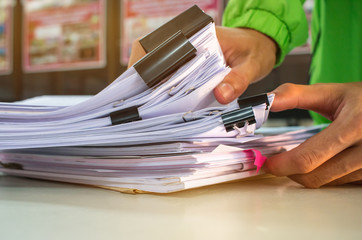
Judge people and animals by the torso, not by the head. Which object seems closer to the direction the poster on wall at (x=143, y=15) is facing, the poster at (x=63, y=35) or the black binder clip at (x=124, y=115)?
the black binder clip

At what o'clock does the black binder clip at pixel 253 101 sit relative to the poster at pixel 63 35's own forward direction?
The black binder clip is roughly at 12 o'clock from the poster.

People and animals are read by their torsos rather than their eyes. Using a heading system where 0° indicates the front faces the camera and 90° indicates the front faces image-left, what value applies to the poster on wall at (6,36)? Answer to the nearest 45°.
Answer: approximately 0°

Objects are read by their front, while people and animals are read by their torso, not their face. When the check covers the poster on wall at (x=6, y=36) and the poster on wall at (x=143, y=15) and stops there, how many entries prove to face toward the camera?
2

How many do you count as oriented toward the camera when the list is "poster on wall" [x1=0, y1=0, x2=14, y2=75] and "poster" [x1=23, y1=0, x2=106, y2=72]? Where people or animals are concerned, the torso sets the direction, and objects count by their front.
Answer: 2

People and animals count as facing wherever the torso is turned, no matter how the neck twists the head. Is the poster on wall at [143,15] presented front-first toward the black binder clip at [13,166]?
yes

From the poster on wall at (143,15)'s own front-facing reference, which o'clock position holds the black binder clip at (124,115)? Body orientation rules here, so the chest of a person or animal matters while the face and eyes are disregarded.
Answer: The black binder clip is roughly at 12 o'clock from the poster on wall.

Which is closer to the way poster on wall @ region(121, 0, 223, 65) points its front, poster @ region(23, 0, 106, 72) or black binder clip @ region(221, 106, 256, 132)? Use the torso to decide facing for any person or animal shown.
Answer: the black binder clip

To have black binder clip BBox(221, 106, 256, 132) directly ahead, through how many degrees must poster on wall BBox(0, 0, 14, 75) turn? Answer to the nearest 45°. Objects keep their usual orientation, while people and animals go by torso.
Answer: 0° — it already faces it
